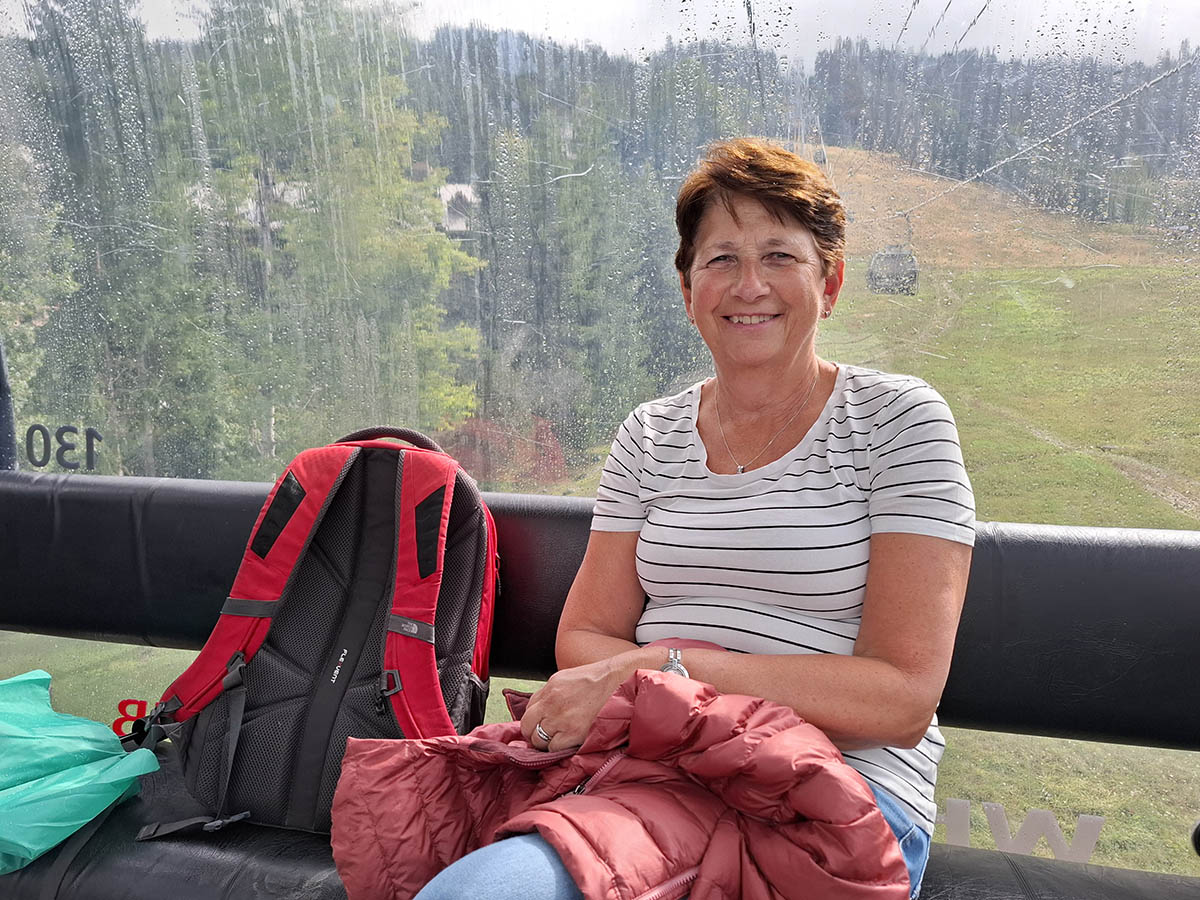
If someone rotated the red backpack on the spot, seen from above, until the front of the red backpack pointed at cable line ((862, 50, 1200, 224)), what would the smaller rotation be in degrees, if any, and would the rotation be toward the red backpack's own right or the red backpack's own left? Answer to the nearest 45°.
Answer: approximately 90° to the red backpack's own right

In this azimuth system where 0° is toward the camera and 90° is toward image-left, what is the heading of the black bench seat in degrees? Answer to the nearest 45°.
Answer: approximately 0°

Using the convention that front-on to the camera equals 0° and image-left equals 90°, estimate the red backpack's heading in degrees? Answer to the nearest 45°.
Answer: approximately 180°
